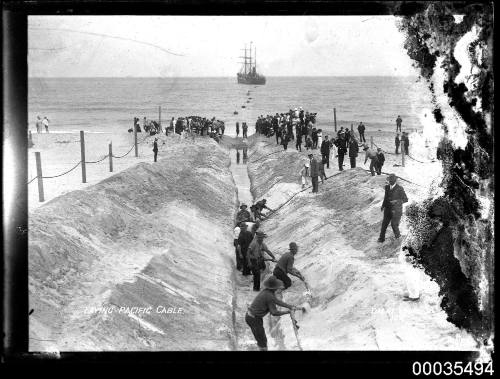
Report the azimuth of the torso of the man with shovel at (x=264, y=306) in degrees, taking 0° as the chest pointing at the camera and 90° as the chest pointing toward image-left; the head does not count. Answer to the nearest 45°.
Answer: approximately 270°

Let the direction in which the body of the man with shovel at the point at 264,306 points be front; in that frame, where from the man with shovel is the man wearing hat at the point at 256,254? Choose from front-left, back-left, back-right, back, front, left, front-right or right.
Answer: left

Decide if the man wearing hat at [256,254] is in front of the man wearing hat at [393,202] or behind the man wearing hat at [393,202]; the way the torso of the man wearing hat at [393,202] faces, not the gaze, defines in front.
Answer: in front

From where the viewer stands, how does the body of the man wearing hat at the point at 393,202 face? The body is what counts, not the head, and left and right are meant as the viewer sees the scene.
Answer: facing the viewer and to the left of the viewer

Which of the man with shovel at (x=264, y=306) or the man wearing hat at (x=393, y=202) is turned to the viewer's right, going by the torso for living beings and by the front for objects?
the man with shovel

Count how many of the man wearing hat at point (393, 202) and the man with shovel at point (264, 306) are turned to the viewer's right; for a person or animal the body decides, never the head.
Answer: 1

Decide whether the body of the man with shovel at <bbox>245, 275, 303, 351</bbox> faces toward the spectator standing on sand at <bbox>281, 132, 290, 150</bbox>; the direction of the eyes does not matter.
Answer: no

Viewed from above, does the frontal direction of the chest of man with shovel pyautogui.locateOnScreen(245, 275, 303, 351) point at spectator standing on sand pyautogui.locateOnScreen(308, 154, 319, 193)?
no
